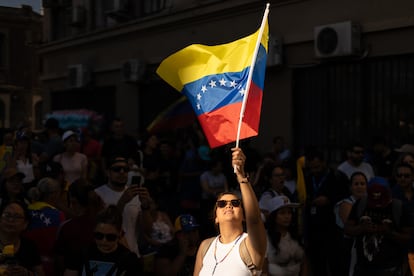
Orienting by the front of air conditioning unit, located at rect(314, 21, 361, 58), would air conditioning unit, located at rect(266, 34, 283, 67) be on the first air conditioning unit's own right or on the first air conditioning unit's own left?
on the first air conditioning unit's own right

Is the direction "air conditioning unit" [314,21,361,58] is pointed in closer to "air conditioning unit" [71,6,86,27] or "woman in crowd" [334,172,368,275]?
the woman in crowd

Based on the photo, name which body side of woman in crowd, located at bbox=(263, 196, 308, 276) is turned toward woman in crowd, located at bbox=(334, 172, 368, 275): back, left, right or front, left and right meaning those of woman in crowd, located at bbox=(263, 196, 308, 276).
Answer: left

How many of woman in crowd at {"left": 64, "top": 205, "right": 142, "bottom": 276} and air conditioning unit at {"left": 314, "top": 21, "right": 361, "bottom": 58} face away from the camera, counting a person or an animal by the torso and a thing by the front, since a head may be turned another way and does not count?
0

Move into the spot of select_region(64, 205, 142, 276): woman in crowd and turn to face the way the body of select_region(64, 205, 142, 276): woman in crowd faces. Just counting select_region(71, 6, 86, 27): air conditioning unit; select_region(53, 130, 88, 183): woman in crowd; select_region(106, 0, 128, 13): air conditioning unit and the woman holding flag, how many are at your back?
3

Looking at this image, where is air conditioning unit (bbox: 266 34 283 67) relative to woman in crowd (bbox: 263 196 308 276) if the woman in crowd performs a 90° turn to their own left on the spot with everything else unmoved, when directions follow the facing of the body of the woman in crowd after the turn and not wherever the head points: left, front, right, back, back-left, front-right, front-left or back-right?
front-left

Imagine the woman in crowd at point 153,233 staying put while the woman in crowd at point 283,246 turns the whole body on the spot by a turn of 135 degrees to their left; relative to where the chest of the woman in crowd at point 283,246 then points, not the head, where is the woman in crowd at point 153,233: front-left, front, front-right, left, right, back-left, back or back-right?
left

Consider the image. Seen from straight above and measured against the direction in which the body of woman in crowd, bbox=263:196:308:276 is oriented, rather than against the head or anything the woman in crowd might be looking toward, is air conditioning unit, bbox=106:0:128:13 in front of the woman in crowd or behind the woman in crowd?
behind

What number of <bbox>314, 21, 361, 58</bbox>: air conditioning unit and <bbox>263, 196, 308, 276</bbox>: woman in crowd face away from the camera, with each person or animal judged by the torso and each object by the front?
0

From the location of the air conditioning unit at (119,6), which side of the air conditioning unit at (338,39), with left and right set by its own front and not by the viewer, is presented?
right

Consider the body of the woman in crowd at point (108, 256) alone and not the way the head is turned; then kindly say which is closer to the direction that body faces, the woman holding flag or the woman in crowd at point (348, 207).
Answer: the woman holding flag

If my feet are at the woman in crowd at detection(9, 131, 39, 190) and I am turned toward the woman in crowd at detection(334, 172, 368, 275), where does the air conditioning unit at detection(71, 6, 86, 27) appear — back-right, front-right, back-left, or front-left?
back-left

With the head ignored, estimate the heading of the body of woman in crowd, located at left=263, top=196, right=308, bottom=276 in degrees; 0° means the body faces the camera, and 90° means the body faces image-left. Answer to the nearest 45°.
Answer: approximately 315°

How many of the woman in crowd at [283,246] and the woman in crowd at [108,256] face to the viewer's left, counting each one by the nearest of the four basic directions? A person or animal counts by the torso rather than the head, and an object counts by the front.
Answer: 0
